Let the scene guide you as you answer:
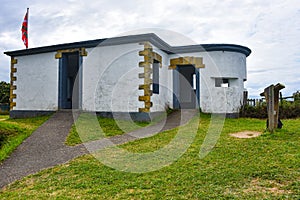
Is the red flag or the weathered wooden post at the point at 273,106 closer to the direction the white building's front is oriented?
the weathered wooden post

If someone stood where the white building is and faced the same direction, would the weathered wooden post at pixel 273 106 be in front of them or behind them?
in front

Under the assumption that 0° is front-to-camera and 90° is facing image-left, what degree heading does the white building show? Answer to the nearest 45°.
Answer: approximately 0°

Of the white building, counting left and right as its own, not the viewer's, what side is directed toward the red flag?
right
